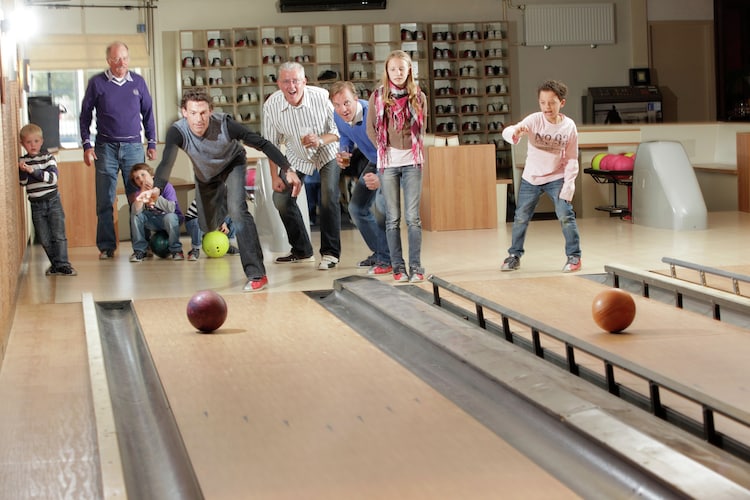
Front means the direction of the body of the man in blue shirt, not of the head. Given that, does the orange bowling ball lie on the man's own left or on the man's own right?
on the man's own left

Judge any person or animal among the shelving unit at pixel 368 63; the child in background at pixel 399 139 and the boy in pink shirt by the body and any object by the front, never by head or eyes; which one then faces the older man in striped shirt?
the shelving unit

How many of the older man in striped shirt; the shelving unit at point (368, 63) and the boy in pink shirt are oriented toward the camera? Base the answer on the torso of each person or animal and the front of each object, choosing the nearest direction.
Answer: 3

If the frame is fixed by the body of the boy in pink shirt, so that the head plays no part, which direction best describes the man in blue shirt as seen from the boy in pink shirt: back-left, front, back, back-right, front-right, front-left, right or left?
right

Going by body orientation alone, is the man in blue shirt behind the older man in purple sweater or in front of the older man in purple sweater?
in front

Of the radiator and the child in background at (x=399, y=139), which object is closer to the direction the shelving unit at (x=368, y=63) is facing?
the child in background

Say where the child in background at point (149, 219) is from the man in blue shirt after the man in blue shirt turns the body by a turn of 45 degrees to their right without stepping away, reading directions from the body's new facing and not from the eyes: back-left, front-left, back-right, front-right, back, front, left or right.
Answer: front-right

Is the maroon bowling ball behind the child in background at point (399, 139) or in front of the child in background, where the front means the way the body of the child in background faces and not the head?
in front
